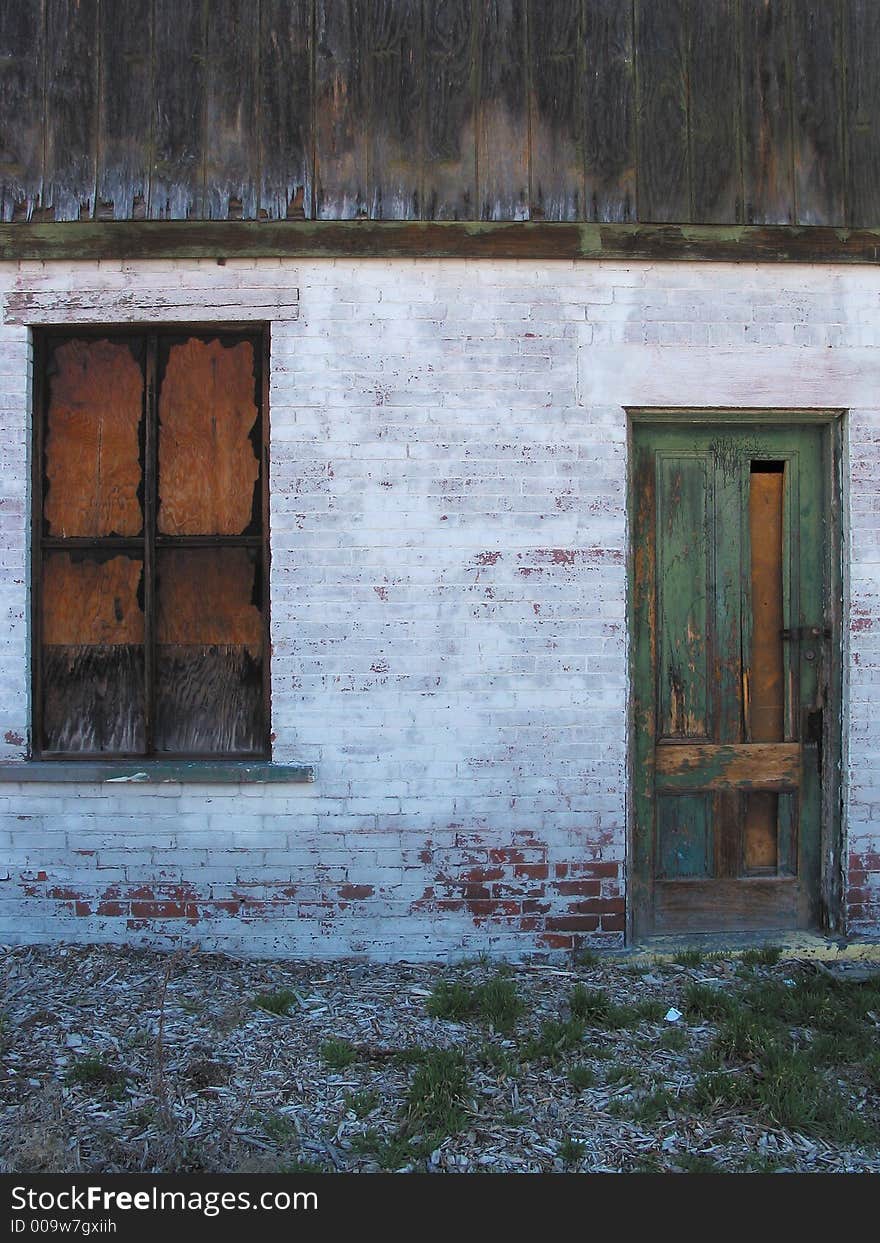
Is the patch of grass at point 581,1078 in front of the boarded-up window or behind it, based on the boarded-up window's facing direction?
in front

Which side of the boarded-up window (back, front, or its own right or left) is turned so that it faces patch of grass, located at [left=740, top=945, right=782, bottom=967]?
left

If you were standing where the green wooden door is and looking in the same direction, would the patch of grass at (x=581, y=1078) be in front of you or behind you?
in front

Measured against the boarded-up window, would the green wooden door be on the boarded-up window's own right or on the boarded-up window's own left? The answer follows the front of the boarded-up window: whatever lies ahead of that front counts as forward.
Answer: on the boarded-up window's own left

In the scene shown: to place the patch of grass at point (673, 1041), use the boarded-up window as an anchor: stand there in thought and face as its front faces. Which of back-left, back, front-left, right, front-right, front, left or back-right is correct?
front-left

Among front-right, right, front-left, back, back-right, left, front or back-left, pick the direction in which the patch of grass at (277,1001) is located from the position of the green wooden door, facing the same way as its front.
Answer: front-right

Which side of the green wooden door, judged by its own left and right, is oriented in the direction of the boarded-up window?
right

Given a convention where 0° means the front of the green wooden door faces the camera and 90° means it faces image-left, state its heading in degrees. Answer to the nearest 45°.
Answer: approximately 0°

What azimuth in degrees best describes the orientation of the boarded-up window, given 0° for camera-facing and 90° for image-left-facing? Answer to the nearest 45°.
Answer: approximately 0°

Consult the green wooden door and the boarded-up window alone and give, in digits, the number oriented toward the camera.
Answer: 2
